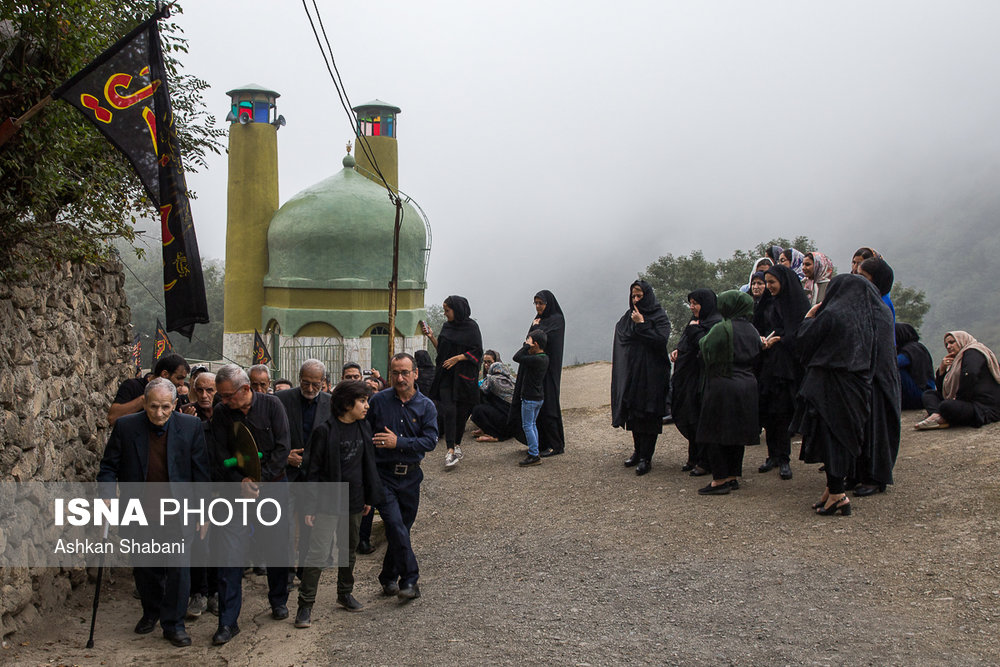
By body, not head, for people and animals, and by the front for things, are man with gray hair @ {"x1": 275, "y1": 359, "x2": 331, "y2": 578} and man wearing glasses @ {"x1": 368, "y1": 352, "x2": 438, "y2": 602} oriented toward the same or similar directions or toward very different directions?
same or similar directions

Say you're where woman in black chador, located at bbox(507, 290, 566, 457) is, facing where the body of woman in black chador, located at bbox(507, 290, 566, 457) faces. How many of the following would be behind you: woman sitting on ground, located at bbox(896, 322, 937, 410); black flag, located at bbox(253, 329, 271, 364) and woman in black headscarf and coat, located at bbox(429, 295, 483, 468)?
1

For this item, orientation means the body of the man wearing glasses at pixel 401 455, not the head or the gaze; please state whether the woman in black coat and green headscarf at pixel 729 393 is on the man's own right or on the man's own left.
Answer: on the man's own left

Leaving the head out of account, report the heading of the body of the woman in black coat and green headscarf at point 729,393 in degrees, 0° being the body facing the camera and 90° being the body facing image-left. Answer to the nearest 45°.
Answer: approximately 135°

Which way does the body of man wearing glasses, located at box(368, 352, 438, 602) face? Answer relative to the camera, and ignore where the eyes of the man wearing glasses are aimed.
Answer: toward the camera

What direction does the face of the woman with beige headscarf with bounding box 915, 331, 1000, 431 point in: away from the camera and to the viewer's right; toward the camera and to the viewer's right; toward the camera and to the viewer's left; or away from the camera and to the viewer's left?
toward the camera and to the viewer's left

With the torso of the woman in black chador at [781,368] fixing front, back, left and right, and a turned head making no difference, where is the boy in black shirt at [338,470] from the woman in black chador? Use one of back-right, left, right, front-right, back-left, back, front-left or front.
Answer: front

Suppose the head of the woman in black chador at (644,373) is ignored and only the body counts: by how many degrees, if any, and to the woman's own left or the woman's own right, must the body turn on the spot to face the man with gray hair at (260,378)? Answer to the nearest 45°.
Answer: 0° — they already face them

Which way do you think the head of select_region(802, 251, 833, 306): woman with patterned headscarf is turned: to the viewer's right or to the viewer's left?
to the viewer's left

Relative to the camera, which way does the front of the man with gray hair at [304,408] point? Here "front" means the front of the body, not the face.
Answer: toward the camera

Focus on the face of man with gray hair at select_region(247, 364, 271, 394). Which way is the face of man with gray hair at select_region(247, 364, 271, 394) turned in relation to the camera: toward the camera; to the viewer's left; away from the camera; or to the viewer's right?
toward the camera
